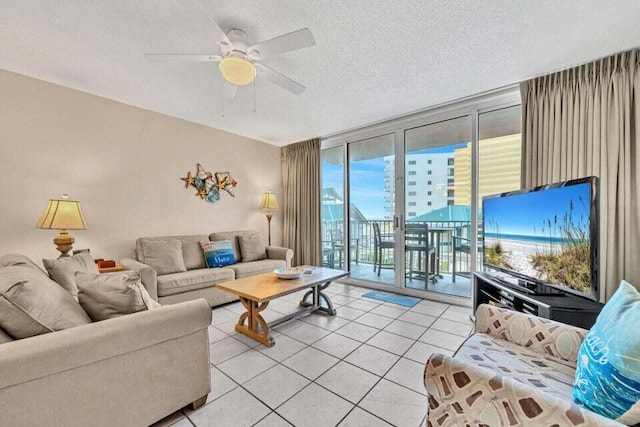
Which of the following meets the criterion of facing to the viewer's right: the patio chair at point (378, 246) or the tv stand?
the patio chair

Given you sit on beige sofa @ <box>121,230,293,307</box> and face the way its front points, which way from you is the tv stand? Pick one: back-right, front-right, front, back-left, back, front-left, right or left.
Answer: front

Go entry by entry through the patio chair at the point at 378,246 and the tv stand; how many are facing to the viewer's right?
1

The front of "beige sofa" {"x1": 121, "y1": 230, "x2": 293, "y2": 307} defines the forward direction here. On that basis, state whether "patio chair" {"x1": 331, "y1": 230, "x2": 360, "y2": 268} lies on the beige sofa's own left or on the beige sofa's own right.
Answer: on the beige sofa's own left

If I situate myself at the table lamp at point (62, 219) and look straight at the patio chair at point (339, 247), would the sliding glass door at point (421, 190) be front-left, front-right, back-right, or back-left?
front-right

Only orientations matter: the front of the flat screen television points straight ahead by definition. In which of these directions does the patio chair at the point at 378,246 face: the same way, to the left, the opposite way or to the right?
the opposite way

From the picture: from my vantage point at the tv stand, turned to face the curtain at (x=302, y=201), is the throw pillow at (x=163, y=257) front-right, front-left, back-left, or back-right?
front-left

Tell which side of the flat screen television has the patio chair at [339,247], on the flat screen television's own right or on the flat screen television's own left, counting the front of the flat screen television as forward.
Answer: on the flat screen television's own right

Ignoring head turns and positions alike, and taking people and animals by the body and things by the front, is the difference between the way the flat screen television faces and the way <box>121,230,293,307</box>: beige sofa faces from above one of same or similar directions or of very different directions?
very different directions

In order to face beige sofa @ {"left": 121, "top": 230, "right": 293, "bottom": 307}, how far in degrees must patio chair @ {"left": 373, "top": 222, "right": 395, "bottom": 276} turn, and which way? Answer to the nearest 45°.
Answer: approximately 135° to its right

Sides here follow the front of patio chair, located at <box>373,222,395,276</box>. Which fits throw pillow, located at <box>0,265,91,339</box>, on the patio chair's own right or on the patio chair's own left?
on the patio chair's own right

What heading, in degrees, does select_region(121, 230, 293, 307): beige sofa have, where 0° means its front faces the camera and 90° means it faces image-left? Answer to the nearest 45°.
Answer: approximately 315°

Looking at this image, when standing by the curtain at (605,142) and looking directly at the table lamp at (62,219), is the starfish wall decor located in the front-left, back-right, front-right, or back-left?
front-right

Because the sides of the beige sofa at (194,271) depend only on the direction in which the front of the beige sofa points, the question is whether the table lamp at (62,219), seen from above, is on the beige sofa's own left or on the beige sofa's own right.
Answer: on the beige sofa's own right

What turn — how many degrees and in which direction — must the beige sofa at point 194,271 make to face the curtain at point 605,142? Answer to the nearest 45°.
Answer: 0° — it already faces it

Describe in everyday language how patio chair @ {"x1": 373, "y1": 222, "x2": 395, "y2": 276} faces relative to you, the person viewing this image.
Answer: facing to the right of the viewer

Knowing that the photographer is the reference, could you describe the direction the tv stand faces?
facing the viewer and to the left of the viewer

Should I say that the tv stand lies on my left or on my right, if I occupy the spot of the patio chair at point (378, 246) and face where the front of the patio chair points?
on my right

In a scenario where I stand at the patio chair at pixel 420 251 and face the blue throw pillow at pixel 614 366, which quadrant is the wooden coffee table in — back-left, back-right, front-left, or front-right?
front-right

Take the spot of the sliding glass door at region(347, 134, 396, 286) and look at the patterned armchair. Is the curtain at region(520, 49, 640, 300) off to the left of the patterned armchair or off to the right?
left

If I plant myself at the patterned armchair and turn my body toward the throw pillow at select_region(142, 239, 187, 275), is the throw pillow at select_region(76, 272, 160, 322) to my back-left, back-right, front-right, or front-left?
front-left

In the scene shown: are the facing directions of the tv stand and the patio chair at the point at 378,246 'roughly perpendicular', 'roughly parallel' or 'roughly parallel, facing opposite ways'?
roughly parallel, facing opposite ways

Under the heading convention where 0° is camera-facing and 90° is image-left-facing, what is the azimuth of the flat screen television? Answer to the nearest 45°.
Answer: approximately 45°

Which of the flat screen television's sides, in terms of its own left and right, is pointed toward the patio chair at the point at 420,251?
right
